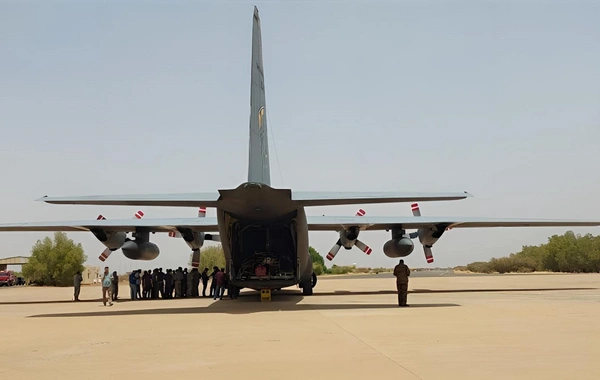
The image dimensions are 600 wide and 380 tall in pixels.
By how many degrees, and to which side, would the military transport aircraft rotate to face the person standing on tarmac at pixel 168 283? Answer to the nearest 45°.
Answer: approximately 45° to its left

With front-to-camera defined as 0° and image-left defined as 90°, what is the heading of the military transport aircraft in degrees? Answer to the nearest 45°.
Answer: approximately 180°
